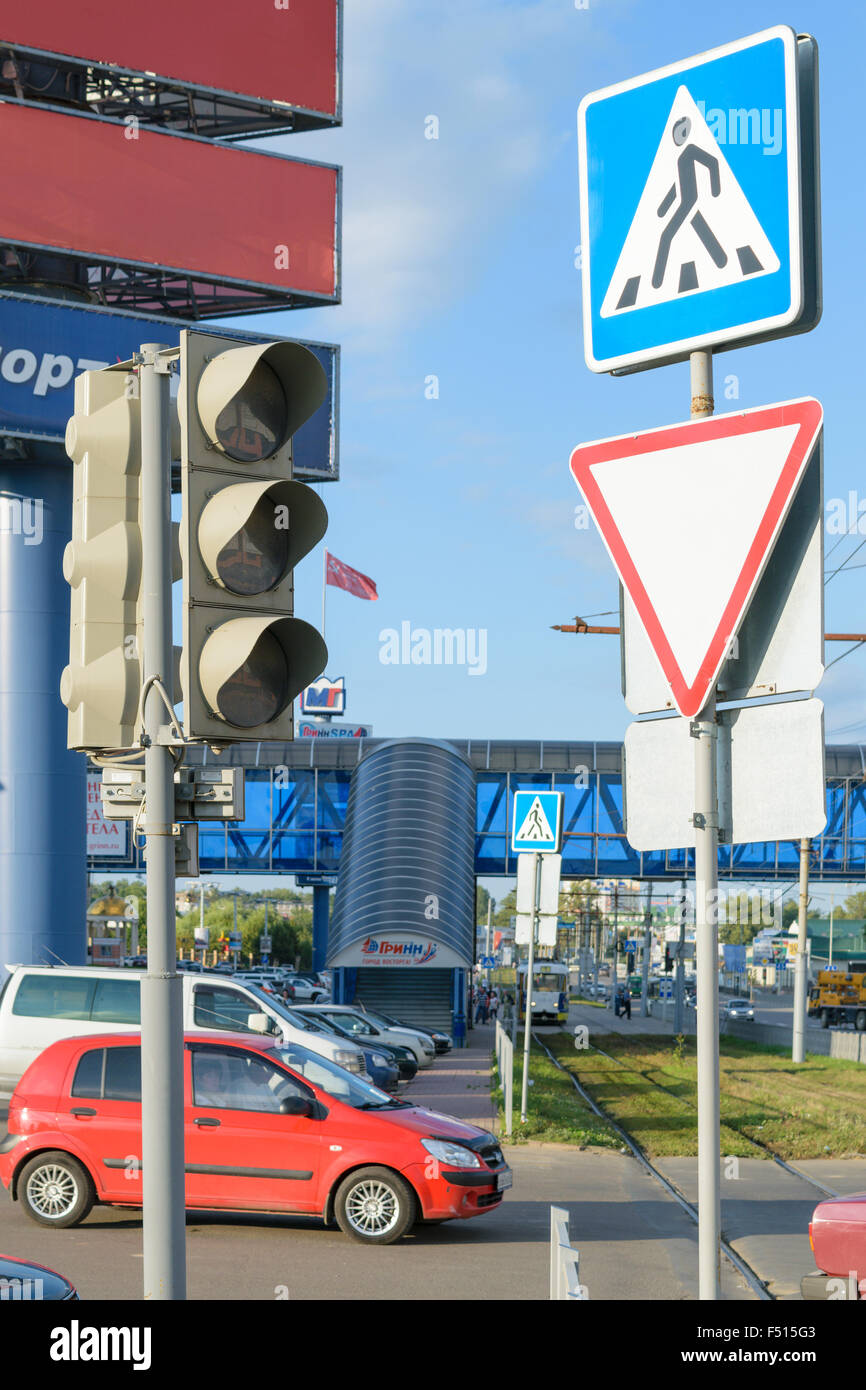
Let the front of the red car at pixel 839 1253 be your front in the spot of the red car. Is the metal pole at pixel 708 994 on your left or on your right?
on your right

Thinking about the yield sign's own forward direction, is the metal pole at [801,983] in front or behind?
behind

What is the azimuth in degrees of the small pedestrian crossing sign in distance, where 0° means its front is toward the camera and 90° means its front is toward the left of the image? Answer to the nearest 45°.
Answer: approximately 45°

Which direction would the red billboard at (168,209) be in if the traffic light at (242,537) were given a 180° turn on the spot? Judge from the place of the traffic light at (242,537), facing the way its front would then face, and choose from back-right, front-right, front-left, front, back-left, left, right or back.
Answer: front-right

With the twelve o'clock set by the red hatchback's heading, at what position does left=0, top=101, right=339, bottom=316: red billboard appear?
The red billboard is roughly at 9 o'clock from the red hatchback.

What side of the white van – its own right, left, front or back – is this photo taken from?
right

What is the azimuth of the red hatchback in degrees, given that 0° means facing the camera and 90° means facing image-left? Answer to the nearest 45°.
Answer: approximately 270°

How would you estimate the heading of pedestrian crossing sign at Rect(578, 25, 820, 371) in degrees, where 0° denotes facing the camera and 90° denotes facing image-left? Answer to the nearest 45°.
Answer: approximately 45°

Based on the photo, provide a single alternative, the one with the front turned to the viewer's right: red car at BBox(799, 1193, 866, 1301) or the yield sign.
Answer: the red car
